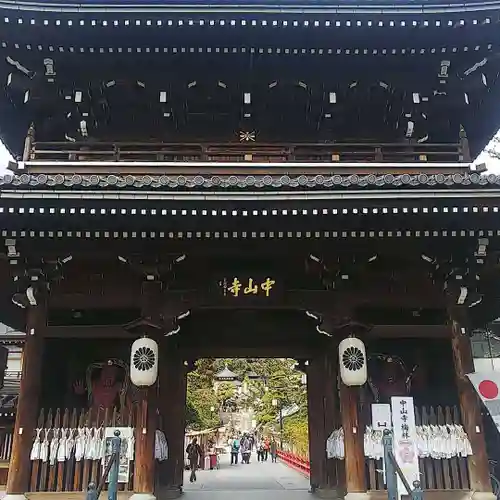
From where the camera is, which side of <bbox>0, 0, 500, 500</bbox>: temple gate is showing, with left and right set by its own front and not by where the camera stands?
front
